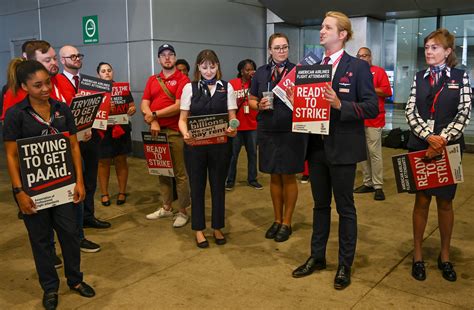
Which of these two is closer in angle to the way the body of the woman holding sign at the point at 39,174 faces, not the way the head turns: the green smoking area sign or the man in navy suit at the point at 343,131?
the man in navy suit

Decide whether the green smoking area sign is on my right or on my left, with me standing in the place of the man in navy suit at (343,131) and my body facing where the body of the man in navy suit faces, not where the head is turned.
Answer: on my right

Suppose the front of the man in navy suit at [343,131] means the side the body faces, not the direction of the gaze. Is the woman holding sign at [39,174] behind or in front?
in front

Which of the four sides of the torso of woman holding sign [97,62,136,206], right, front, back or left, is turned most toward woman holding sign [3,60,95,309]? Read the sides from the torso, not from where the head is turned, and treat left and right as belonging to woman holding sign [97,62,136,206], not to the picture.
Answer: front

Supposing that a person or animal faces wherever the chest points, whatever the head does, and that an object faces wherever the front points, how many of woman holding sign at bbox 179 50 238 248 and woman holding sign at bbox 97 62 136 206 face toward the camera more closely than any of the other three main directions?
2

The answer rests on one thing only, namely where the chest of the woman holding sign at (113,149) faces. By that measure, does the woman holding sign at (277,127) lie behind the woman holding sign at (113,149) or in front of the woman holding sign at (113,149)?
in front

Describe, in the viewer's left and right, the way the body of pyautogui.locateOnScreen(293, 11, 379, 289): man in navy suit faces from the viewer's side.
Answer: facing the viewer and to the left of the viewer

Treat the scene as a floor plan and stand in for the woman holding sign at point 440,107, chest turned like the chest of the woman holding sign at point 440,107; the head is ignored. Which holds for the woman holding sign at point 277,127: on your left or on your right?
on your right

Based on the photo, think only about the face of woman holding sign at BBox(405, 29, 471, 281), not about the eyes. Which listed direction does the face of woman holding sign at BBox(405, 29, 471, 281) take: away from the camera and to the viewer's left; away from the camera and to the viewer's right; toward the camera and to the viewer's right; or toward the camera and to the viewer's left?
toward the camera and to the viewer's left

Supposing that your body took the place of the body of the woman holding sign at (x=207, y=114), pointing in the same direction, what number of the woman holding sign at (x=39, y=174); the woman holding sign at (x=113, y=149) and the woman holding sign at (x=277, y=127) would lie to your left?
1

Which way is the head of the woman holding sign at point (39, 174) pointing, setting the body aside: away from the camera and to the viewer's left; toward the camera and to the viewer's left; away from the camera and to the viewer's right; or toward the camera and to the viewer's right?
toward the camera and to the viewer's right
